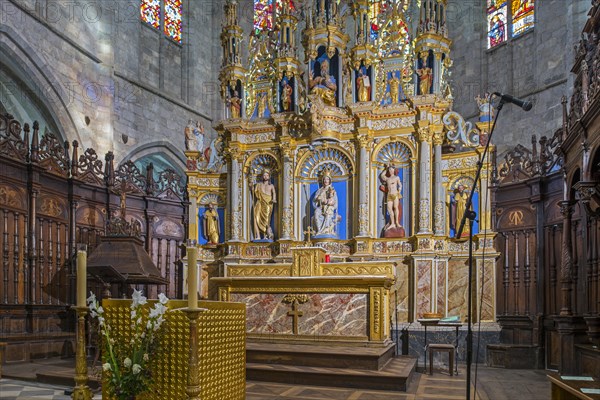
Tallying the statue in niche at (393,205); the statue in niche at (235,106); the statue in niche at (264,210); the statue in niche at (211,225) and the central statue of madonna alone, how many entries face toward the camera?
5

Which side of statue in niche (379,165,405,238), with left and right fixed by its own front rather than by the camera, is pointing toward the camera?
front

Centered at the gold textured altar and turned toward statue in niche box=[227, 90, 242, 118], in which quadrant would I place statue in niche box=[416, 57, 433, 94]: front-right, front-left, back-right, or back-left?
front-right

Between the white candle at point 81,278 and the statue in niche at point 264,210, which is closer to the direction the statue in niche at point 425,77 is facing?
the white candle

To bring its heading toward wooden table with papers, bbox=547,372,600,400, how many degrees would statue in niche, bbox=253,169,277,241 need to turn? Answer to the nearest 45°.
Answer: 0° — it already faces it

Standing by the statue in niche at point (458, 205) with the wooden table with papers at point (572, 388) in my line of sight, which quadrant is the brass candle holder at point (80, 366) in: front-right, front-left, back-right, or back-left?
front-right

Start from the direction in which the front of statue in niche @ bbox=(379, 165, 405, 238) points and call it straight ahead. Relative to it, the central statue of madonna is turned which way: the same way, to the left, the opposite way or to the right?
the same way

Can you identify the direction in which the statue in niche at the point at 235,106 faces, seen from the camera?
facing the viewer

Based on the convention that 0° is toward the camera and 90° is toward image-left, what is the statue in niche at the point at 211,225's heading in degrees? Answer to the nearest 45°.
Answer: approximately 0°

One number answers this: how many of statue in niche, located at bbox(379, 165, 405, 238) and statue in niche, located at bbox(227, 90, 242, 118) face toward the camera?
2

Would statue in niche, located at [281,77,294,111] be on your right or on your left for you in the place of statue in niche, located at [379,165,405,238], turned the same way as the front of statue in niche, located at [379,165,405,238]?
on your right

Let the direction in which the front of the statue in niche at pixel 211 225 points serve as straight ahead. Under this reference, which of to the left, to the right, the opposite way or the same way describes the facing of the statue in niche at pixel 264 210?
the same way

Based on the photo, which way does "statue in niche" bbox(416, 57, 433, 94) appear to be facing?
toward the camera

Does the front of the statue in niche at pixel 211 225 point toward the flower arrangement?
yes
